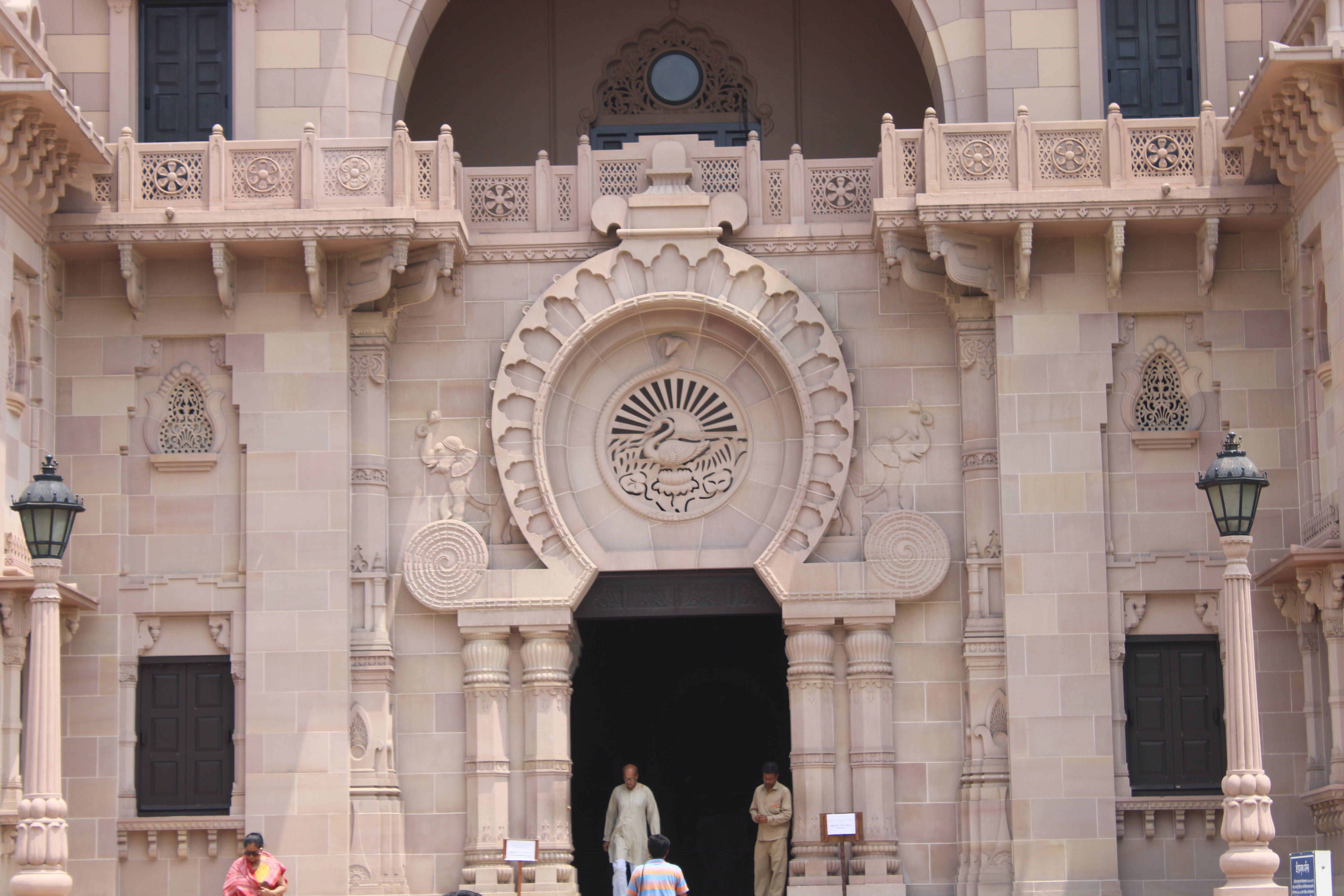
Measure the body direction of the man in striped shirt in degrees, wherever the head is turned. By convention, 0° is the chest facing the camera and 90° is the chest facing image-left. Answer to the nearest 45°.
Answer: approximately 180°

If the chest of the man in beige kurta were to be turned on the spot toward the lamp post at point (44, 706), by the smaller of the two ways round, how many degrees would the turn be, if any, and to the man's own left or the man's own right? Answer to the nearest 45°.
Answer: approximately 45° to the man's own right

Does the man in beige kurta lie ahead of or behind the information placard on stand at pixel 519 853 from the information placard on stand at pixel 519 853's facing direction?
behind

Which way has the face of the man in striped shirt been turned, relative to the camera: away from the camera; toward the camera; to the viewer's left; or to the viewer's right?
away from the camera

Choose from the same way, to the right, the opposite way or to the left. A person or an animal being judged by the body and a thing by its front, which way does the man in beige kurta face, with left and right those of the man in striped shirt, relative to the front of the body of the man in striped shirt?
the opposite way

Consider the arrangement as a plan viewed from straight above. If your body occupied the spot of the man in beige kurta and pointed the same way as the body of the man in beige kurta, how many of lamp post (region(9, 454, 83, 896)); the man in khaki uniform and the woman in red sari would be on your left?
1

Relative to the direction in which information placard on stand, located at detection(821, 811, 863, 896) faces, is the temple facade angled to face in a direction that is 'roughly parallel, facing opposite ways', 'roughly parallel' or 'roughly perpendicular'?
roughly parallel

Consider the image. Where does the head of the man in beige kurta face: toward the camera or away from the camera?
toward the camera

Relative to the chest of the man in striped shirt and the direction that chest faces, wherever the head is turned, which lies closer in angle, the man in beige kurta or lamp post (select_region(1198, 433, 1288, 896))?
the man in beige kurta

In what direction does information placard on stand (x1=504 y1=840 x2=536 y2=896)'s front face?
toward the camera

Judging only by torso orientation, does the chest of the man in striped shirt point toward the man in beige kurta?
yes

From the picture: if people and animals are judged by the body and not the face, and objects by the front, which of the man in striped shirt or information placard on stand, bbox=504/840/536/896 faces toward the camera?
the information placard on stand

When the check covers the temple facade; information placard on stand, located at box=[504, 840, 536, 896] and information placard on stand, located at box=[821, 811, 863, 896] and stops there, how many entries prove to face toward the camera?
3

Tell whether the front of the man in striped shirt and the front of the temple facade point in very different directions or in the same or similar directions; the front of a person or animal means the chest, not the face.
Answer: very different directions

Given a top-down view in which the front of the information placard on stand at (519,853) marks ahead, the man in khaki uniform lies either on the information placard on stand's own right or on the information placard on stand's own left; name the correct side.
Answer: on the information placard on stand's own left

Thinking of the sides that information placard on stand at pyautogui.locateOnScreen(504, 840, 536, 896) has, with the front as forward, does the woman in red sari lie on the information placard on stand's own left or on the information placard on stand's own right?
on the information placard on stand's own right

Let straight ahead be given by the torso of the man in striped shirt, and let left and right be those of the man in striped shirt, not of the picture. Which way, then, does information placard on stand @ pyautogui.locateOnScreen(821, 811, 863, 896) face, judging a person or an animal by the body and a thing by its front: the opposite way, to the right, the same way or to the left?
the opposite way

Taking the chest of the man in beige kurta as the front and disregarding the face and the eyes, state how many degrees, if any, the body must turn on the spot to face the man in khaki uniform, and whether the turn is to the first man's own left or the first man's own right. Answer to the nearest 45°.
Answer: approximately 90° to the first man's own left

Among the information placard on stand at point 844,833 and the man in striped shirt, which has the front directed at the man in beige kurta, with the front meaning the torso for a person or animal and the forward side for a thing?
the man in striped shirt

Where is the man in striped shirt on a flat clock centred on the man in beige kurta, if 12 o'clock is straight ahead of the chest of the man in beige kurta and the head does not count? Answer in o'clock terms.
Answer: The man in striped shirt is roughly at 12 o'clock from the man in beige kurta.

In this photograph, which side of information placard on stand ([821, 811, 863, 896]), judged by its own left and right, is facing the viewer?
front
